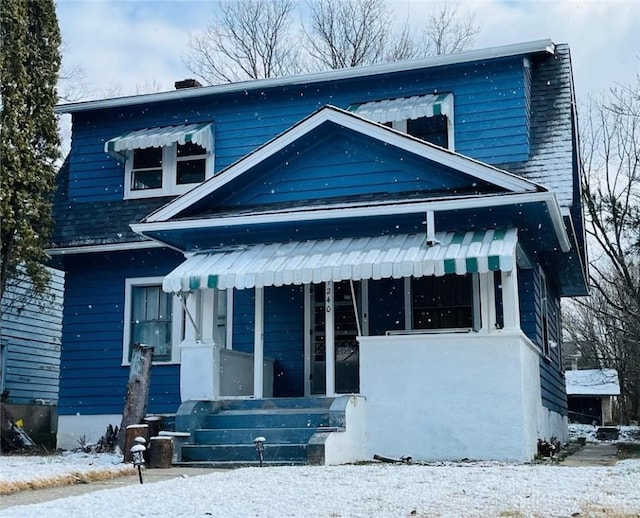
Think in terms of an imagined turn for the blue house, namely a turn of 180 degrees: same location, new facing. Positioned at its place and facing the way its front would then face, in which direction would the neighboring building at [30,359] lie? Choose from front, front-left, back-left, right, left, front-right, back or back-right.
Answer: front-left

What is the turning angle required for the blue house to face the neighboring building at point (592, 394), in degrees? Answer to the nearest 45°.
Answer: approximately 135° to its left

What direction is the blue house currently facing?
toward the camera
